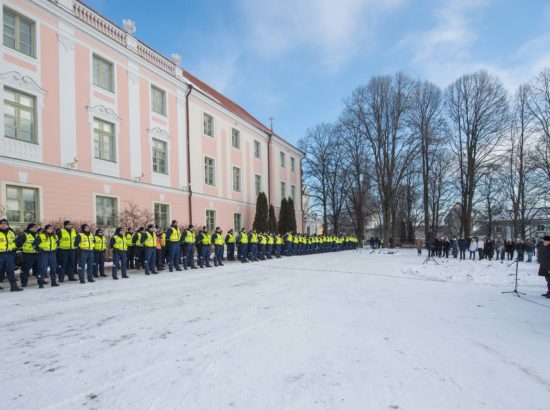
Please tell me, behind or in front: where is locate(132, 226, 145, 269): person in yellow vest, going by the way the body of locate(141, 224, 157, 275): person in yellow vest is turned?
behind

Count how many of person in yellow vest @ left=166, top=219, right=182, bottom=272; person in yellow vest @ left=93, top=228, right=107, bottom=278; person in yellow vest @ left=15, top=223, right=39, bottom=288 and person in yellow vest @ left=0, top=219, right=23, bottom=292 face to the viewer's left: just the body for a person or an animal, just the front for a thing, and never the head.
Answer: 0

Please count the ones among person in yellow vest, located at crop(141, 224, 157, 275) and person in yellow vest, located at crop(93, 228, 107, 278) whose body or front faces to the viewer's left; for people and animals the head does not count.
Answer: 0

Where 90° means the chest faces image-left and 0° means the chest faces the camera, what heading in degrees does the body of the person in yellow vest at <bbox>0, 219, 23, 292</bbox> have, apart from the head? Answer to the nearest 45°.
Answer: approximately 315°

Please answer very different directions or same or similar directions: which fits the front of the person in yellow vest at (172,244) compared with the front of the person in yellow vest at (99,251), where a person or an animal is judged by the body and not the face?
same or similar directions

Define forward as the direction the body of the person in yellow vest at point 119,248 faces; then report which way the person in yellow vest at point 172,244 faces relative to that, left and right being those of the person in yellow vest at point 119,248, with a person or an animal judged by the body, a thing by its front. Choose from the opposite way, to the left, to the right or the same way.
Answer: the same way

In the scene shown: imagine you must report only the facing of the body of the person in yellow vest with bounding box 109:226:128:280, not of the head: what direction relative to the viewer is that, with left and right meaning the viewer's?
facing the viewer and to the right of the viewer

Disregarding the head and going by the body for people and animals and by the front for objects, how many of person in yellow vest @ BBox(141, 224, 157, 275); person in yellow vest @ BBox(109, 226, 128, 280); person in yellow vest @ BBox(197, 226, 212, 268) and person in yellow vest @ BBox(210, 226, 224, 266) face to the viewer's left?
0

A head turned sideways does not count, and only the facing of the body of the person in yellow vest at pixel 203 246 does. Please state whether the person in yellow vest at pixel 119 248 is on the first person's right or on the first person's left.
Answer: on the first person's right

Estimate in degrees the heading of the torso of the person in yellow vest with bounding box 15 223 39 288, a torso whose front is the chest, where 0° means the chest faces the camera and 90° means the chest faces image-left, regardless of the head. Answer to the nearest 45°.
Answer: approximately 315°

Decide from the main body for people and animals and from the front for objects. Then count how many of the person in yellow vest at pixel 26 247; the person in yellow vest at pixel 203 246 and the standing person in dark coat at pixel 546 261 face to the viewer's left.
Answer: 1

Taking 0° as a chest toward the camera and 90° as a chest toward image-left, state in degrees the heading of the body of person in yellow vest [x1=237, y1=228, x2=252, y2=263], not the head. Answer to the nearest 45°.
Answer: approximately 315°
